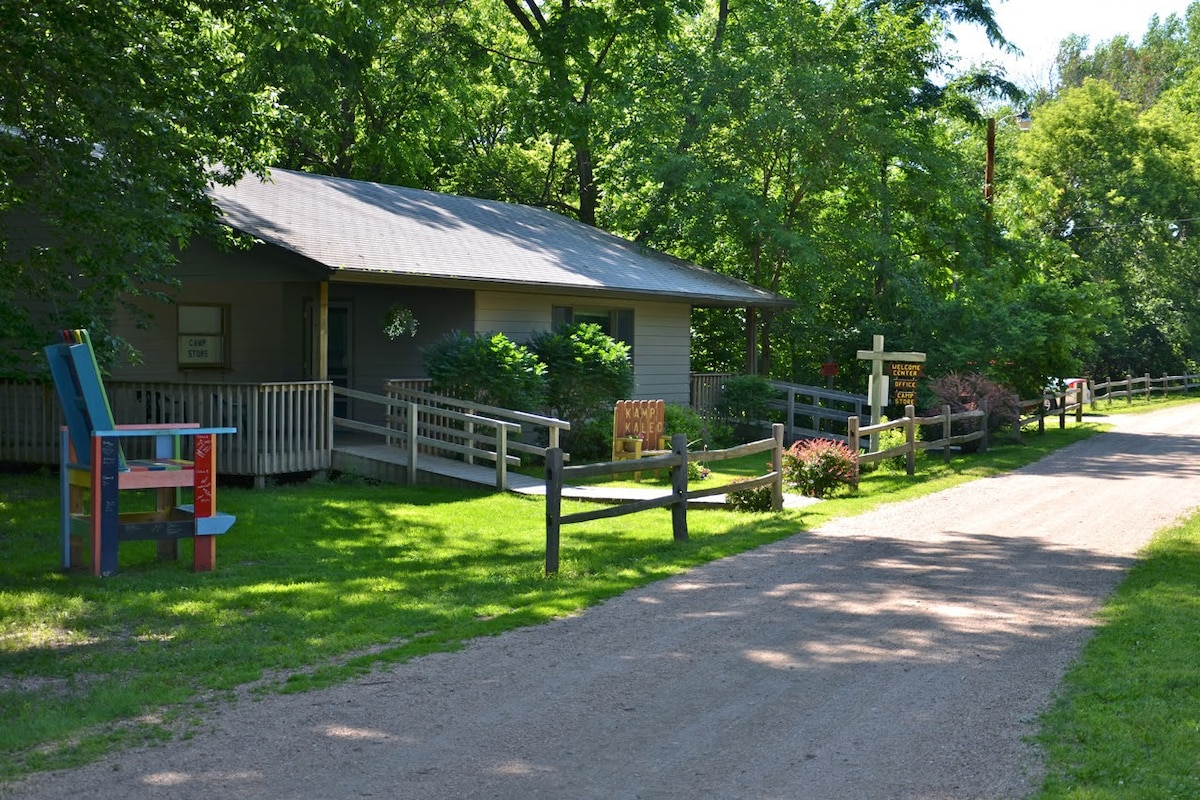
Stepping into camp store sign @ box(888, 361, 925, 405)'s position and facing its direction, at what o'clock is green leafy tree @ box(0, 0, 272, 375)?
The green leafy tree is roughly at 1 o'clock from the camp store sign.

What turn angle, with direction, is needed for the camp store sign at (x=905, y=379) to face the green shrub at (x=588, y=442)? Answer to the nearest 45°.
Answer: approximately 45° to its right

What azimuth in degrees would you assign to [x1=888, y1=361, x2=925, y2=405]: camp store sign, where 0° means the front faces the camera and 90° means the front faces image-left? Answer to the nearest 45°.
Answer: approximately 0°

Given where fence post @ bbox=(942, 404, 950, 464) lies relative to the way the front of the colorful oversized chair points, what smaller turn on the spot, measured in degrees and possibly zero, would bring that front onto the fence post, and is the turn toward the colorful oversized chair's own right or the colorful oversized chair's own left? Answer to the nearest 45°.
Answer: approximately 45° to the colorful oversized chair's own left

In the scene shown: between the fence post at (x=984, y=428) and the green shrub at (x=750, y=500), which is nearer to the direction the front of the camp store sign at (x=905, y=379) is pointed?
the green shrub

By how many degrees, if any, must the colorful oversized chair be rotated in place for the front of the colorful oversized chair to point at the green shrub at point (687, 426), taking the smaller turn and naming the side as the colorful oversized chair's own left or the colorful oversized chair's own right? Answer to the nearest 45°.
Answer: approximately 45° to the colorful oversized chair's own left

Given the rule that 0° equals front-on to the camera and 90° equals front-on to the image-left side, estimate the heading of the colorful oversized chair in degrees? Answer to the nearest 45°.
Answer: approximately 270°

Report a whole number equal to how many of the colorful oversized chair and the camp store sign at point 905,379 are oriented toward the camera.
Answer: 1

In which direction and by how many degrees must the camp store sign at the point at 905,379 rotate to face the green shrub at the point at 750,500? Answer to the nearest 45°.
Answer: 0° — it already faces it

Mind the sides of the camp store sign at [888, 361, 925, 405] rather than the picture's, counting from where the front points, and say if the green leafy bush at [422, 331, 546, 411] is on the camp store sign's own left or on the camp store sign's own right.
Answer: on the camp store sign's own right

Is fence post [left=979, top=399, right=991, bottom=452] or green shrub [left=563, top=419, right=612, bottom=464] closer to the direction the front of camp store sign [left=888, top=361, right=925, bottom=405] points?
the green shrub
